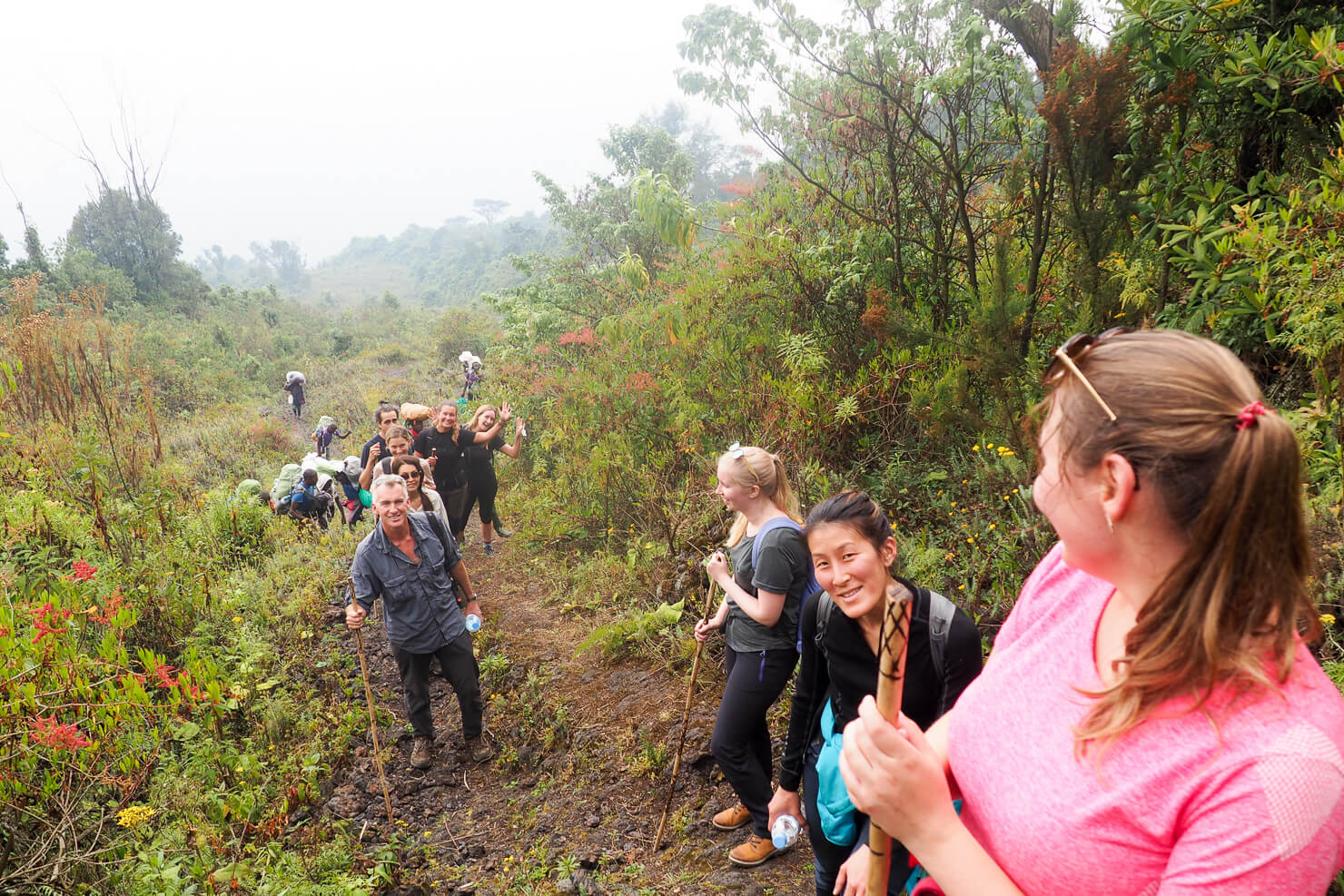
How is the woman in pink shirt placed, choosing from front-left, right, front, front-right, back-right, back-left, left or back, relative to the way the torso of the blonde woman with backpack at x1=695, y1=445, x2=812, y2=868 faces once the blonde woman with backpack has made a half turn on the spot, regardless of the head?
right

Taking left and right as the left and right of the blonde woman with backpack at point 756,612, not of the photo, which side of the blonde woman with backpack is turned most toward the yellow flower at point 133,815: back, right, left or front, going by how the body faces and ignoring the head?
front

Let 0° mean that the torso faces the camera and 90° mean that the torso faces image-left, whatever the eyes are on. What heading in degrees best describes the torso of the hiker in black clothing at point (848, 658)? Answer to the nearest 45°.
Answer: approximately 45°

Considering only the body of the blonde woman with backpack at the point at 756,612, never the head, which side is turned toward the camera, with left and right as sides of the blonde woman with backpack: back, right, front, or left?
left

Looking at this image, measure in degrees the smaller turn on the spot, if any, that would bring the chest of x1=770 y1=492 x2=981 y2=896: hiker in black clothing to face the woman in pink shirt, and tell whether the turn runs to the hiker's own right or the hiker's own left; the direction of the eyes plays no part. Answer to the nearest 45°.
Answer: approximately 45° to the hiker's own left

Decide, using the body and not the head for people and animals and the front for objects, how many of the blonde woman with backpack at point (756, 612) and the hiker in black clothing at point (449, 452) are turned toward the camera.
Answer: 1

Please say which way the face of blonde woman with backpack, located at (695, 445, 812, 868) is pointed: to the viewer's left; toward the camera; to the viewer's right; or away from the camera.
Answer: to the viewer's left

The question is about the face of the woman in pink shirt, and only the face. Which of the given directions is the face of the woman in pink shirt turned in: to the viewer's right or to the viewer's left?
to the viewer's left

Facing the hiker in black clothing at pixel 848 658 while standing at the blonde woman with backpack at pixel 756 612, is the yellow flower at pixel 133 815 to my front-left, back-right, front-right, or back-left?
back-right

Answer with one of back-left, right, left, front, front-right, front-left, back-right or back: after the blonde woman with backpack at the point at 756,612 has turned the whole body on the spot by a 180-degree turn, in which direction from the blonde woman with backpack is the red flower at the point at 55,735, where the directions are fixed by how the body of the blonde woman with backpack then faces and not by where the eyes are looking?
back

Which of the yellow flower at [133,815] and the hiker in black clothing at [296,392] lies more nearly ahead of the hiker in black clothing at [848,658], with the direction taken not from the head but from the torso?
the yellow flower

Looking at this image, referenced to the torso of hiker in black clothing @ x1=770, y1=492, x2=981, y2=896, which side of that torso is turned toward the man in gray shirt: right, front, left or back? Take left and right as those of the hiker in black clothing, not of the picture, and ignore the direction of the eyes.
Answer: right

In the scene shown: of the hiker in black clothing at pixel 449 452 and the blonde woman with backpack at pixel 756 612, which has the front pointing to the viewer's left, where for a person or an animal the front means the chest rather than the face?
the blonde woman with backpack

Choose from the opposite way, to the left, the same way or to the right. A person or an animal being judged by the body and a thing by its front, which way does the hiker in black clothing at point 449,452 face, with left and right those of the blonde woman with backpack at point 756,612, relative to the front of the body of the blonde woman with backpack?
to the left

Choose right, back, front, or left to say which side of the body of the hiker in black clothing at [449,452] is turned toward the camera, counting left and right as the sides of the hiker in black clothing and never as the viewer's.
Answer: front
